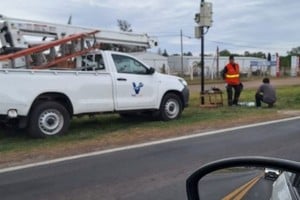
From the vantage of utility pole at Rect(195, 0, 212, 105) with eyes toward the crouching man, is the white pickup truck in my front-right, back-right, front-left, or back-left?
back-right

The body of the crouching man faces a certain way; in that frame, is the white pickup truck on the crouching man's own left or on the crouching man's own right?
on the crouching man's own left

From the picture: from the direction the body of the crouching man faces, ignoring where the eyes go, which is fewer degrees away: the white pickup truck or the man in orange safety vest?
the man in orange safety vest

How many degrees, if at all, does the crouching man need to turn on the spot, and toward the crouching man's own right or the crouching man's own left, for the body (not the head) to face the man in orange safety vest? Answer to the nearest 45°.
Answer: approximately 45° to the crouching man's own left

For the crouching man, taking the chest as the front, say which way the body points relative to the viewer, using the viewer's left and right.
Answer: facing away from the viewer and to the left of the viewer
